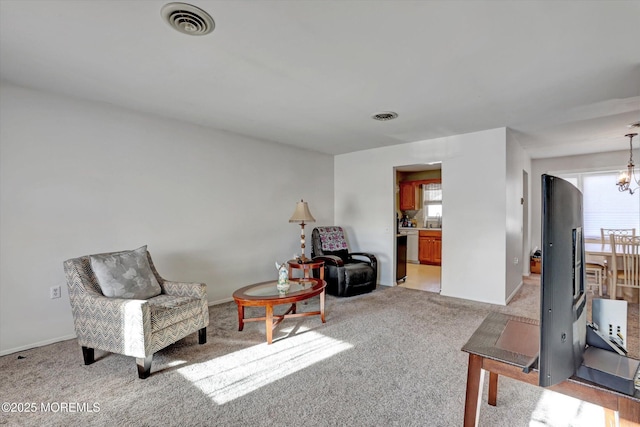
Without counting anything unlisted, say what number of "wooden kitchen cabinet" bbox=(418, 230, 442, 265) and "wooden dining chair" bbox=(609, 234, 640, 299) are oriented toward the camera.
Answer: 1

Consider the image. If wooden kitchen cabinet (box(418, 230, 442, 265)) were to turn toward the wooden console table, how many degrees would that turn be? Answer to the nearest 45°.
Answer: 0° — it already faces it

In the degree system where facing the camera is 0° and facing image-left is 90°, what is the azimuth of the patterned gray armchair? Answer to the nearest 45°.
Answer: approximately 315°

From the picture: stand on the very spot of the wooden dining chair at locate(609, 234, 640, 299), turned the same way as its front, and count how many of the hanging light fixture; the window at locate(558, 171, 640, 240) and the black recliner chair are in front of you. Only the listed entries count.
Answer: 2

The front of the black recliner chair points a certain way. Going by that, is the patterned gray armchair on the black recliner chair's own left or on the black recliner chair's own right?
on the black recliner chair's own right

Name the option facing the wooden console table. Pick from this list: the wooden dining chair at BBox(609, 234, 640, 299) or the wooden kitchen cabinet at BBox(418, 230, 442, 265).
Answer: the wooden kitchen cabinet

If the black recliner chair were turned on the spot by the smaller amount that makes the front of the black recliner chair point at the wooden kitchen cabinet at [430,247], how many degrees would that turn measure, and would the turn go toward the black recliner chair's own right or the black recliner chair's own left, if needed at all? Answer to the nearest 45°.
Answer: approximately 90° to the black recliner chair's own left

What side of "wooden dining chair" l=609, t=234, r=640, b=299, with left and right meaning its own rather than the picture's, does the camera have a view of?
back
